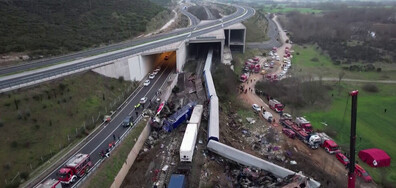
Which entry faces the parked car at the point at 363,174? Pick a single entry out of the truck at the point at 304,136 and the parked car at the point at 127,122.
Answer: the truck

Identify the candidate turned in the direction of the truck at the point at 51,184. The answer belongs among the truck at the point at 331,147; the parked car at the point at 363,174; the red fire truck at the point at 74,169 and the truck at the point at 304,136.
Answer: the red fire truck

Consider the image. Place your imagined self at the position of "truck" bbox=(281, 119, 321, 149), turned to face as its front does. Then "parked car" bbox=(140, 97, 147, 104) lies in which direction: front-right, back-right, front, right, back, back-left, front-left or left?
back-right

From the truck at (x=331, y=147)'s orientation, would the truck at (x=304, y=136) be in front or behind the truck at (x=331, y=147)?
behind

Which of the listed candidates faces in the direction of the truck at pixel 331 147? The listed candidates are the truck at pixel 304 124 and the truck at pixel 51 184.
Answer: the truck at pixel 304 124

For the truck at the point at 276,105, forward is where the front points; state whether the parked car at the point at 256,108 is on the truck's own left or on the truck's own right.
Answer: on the truck's own right

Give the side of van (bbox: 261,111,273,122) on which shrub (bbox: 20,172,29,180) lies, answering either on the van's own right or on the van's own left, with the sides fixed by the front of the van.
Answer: on the van's own right

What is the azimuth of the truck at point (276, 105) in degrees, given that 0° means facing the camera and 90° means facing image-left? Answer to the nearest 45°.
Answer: approximately 315°

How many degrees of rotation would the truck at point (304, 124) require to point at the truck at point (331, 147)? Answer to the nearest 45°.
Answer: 0° — it already faces it

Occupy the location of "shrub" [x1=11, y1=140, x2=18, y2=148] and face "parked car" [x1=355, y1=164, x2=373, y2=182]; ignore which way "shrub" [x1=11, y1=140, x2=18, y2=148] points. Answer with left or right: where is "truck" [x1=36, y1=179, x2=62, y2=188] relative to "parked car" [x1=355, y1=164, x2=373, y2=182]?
right

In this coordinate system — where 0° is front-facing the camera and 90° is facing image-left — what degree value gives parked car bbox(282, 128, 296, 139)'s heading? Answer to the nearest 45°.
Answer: approximately 315°

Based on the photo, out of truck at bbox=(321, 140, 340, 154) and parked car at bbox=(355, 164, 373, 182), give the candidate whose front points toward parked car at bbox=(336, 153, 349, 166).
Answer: the truck

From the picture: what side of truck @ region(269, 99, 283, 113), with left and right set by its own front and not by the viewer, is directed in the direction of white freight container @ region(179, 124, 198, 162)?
right
